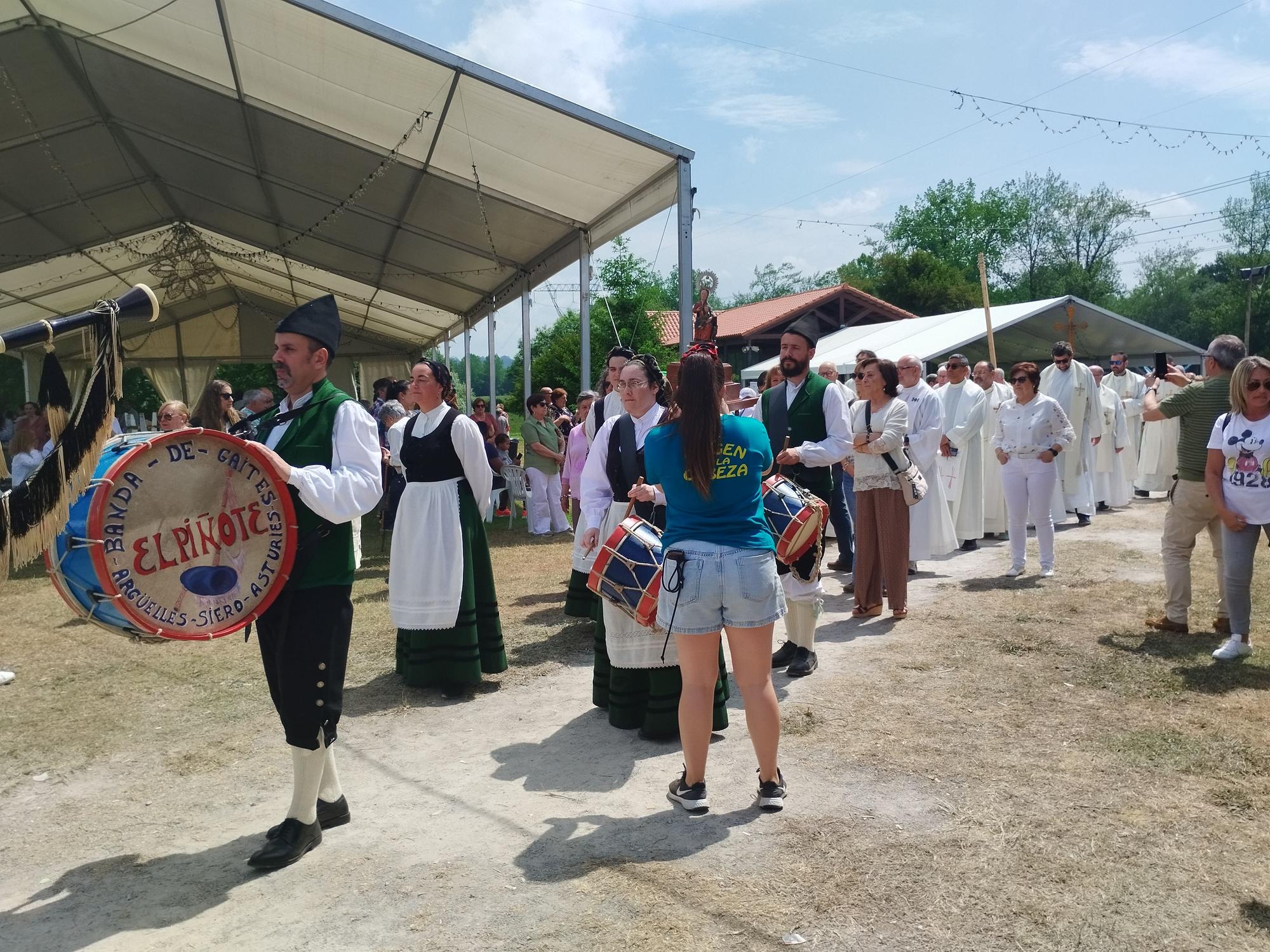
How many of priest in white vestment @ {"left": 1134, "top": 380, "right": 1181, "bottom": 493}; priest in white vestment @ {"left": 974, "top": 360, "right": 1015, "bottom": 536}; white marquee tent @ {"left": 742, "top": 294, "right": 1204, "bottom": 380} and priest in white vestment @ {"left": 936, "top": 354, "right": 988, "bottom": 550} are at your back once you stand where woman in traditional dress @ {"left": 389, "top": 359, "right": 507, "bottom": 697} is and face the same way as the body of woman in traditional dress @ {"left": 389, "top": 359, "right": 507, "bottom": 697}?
4

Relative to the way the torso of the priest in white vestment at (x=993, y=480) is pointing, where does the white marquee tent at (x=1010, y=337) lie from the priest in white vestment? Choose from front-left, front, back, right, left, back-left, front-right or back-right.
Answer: back-right

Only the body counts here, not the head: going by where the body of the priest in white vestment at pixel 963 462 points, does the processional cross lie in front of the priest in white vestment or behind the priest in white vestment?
behind

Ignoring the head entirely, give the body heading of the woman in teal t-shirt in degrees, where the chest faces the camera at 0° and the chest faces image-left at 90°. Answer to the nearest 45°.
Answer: approximately 180°

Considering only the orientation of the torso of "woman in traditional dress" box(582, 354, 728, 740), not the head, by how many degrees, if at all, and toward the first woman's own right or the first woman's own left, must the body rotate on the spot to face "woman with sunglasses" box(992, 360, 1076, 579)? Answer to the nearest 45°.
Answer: approximately 180°

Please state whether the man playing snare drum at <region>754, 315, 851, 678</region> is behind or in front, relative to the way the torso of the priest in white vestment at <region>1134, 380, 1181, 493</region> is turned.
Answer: in front

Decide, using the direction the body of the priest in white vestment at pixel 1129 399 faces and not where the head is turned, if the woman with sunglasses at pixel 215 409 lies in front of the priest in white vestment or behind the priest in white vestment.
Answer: in front

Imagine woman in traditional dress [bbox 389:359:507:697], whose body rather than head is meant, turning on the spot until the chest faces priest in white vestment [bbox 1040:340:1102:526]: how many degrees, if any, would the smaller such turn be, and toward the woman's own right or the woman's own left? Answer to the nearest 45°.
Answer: approximately 180°

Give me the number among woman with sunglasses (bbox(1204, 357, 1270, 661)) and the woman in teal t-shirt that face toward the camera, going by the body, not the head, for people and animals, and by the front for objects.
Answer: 1

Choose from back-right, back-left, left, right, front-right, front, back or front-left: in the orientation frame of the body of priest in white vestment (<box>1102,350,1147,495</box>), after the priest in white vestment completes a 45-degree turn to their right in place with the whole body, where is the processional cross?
right

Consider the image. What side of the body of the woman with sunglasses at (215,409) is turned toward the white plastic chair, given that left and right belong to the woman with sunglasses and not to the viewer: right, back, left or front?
left

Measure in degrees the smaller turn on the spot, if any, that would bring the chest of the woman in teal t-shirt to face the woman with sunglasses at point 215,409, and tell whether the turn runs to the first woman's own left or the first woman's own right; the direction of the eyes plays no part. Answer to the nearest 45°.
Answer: approximately 45° to the first woman's own left

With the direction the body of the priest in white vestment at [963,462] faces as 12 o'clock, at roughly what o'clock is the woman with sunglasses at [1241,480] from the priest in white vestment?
The woman with sunglasses is roughly at 10 o'clock from the priest in white vestment.

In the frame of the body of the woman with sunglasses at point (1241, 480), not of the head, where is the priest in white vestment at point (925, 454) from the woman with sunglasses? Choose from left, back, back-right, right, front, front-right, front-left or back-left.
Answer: back-right
